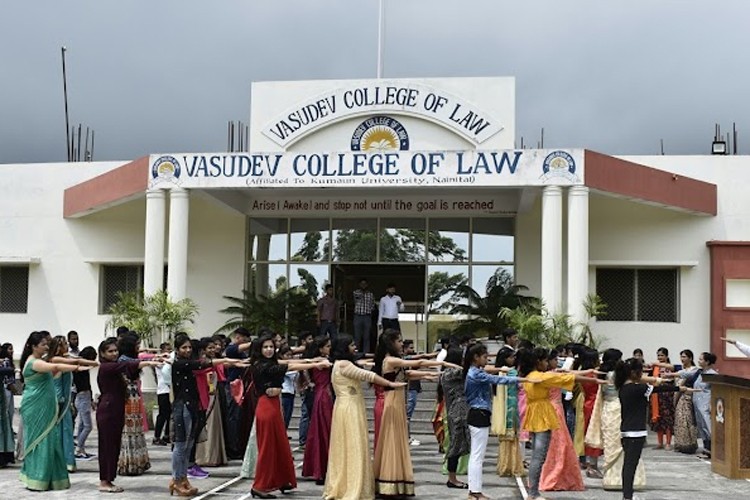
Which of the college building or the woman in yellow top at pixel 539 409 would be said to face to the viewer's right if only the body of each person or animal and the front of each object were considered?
the woman in yellow top

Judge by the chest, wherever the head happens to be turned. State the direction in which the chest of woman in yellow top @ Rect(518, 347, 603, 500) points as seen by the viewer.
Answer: to the viewer's right

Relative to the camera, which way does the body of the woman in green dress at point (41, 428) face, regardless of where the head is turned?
to the viewer's right

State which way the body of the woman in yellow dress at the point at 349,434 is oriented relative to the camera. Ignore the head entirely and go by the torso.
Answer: to the viewer's right

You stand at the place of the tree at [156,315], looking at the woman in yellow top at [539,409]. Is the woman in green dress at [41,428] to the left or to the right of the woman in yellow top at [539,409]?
right

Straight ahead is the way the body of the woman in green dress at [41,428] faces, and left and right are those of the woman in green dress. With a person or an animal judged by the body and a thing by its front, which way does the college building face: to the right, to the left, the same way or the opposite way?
to the right

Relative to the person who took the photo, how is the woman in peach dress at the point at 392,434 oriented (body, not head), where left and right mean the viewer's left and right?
facing to the right of the viewer

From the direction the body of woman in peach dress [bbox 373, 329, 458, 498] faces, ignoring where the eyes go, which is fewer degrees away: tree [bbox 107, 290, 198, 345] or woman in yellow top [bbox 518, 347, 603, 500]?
the woman in yellow top

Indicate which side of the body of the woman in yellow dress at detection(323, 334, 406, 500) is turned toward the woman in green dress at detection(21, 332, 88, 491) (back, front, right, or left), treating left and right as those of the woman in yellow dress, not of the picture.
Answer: back

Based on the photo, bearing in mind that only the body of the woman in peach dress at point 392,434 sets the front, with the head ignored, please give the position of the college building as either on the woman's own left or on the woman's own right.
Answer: on the woman's own left

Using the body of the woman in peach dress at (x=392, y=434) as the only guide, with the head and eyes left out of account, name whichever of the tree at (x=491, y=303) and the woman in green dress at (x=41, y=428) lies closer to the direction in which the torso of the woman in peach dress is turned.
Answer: the tree

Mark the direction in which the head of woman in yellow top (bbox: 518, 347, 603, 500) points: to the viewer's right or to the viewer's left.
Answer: to the viewer's right
